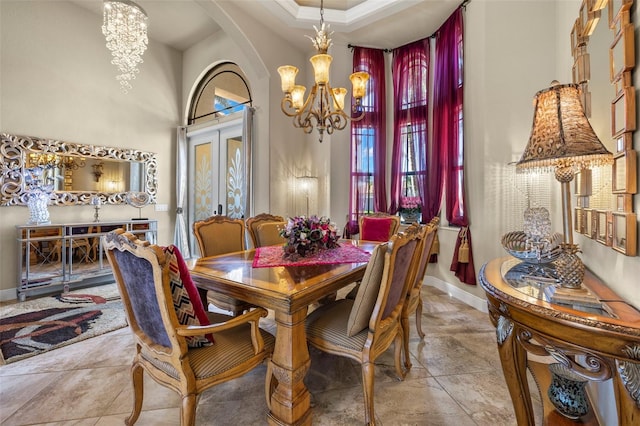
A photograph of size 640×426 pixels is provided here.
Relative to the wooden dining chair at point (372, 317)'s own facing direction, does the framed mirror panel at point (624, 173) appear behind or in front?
behind

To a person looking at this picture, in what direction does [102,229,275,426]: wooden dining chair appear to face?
facing away from the viewer and to the right of the viewer

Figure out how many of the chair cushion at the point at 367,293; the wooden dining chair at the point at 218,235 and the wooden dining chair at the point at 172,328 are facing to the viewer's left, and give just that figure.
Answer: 1

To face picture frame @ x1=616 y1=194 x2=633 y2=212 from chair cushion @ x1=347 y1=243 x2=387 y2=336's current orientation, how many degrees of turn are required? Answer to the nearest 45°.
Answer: approximately 180°

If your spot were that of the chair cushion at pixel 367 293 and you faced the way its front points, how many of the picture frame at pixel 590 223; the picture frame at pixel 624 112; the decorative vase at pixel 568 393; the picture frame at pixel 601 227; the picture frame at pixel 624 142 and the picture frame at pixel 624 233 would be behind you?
6

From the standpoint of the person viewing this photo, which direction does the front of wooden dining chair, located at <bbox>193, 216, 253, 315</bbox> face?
facing the viewer and to the right of the viewer

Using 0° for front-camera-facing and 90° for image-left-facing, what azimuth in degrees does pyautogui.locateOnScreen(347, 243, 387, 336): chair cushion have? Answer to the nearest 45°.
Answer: approximately 90°

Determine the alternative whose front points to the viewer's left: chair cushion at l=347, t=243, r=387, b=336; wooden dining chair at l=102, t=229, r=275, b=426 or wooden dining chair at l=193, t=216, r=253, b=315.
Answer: the chair cushion

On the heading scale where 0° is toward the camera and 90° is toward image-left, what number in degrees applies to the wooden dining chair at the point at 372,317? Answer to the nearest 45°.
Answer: approximately 135°

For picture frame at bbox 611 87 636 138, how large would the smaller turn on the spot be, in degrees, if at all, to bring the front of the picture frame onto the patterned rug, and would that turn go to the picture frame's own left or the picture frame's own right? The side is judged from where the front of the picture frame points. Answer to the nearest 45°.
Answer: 0° — it already faces it

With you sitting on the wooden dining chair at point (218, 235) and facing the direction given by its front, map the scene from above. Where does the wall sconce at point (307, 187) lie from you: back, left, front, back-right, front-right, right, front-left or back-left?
left

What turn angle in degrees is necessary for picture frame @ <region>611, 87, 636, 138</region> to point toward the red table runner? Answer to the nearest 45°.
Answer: approximately 45° to its right
